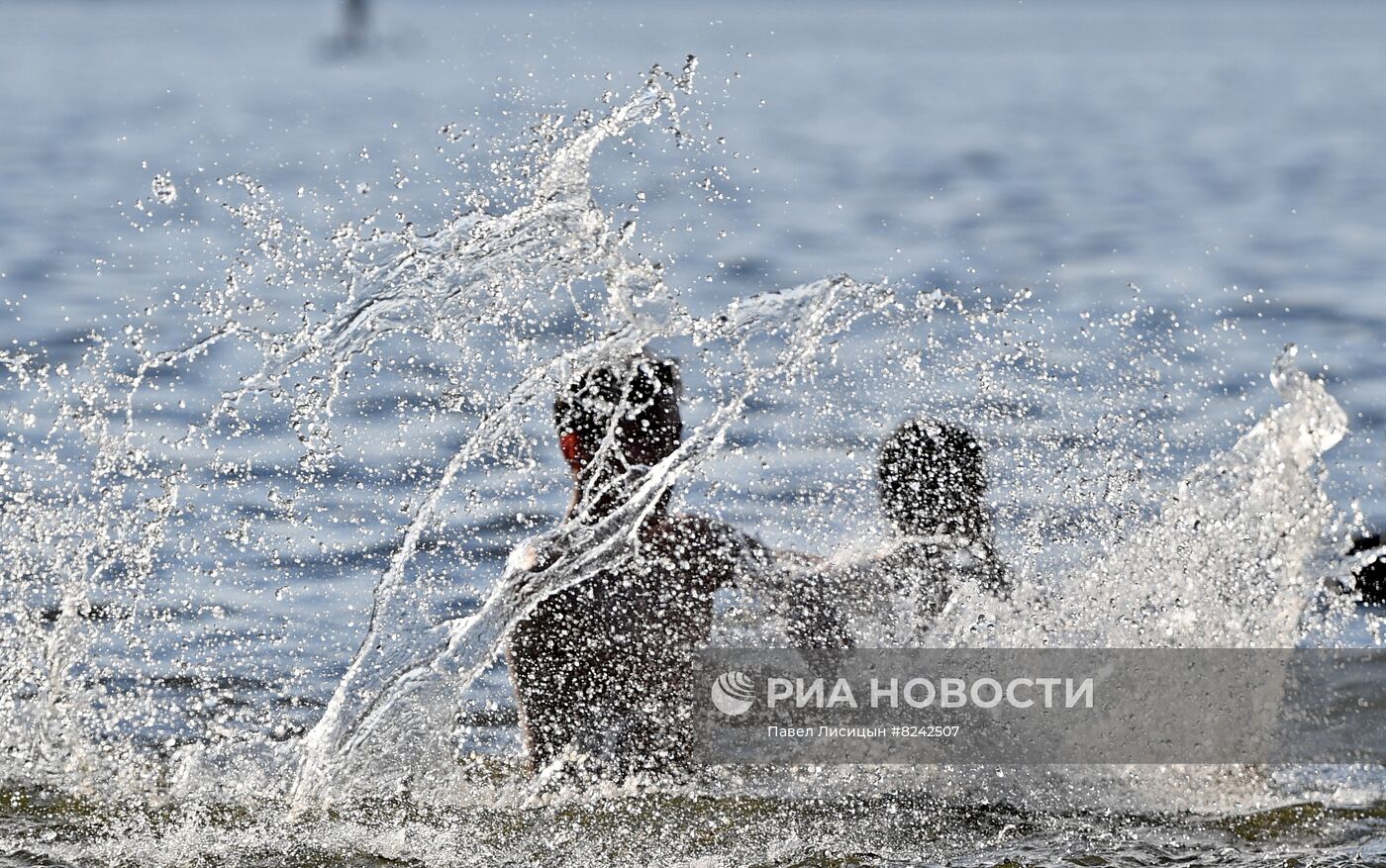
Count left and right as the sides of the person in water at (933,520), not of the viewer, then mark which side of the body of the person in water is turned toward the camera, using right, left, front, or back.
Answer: back

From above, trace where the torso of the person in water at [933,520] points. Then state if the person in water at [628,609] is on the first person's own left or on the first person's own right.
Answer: on the first person's own left
